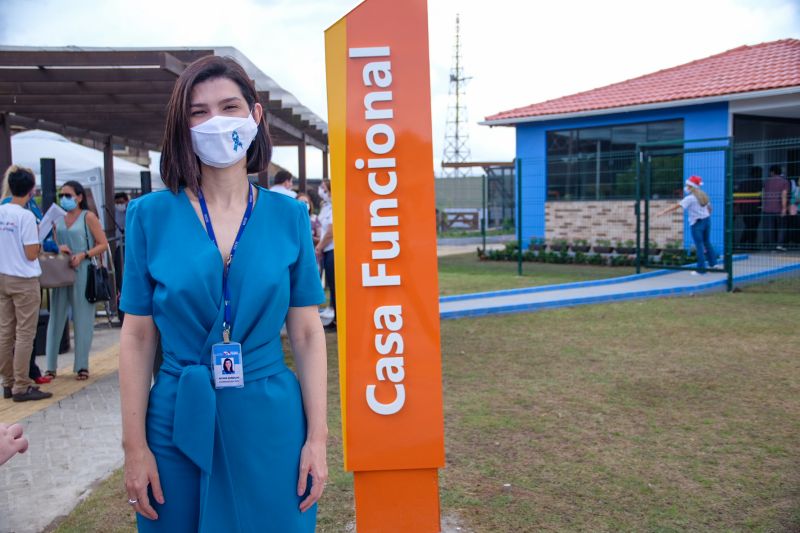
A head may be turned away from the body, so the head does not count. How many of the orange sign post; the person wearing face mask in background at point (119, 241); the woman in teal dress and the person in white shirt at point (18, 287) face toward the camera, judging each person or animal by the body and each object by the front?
3

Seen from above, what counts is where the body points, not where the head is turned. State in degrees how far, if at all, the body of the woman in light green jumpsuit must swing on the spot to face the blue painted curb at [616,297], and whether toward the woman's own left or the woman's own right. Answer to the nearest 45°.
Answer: approximately 135° to the woman's own left

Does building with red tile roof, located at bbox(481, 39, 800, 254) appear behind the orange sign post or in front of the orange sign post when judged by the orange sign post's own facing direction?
behind

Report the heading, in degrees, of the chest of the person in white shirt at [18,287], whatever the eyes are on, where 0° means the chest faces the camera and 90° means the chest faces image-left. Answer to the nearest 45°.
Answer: approximately 225°

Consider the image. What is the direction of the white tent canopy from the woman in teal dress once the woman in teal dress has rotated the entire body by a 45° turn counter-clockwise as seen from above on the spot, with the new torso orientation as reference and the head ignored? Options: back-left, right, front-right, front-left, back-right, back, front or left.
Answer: back-left

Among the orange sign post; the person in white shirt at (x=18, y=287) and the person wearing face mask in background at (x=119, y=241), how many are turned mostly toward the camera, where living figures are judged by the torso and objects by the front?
2

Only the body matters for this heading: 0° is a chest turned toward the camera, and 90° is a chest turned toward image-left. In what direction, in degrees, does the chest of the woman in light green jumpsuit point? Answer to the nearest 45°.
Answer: approximately 45°

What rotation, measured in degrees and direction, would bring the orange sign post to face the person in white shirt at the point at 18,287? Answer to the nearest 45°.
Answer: approximately 135° to its right

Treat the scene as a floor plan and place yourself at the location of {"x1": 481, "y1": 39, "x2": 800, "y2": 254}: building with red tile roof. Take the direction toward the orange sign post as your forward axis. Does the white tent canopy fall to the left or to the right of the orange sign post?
right
